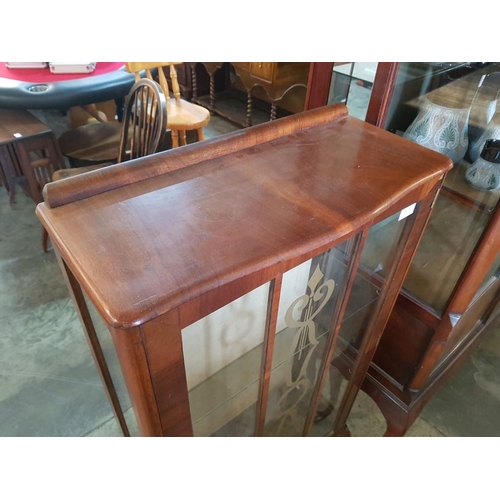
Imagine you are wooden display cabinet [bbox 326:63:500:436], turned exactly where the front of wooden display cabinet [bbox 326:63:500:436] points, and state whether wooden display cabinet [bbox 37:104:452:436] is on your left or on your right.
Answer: on your right

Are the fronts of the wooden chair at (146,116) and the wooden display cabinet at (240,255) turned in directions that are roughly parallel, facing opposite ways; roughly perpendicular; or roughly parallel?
roughly perpendicular

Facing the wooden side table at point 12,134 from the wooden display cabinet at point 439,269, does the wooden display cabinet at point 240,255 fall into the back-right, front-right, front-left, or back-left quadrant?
front-left

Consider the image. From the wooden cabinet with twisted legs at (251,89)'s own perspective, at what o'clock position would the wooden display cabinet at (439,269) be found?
the wooden display cabinet at (439,269) is roughly at 10 o'clock from the wooden cabinet with twisted legs at (251,89).

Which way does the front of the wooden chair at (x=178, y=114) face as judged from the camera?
facing the viewer and to the right of the viewer

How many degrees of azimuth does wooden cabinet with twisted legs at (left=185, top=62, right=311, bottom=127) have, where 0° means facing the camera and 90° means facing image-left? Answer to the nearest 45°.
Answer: approximately 45°

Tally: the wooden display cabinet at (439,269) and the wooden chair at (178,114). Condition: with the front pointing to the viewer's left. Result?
0
